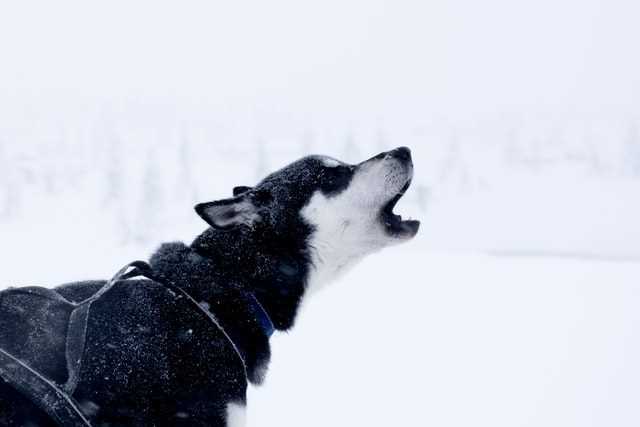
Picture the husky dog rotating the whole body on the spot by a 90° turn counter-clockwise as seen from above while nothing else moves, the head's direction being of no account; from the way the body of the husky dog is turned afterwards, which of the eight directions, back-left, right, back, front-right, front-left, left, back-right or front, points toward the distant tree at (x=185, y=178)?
front

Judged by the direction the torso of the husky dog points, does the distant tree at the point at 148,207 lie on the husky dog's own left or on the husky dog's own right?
on the husky dog's own left

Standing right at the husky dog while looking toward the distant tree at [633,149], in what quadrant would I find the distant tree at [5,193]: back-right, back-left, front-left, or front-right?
front-left

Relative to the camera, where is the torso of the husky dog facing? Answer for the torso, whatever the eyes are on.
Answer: to the viewer's right

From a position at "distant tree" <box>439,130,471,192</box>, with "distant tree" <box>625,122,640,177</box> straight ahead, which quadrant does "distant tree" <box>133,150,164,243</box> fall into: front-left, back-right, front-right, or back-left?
back-right

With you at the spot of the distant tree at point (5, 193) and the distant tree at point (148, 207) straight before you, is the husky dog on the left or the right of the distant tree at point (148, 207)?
right

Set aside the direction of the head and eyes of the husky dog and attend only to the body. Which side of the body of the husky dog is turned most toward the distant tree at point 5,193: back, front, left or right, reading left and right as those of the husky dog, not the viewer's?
left

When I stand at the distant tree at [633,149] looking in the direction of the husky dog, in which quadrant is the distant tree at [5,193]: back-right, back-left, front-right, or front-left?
front-right

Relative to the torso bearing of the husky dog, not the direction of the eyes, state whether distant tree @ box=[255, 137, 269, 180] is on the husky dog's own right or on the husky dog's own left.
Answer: on the husky dog's own left

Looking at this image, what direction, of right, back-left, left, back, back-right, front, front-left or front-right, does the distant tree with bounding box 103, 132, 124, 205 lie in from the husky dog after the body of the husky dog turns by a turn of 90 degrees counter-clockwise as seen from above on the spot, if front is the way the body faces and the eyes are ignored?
front
